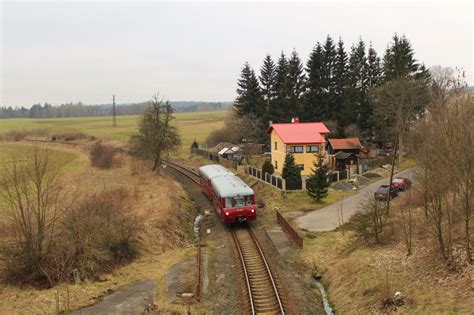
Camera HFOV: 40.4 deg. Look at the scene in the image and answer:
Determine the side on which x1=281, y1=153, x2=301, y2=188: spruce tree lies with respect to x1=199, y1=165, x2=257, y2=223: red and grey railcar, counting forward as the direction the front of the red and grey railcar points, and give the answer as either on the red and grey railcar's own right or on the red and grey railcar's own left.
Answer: on the red and grey railcar's own left

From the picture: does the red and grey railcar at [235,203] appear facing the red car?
no

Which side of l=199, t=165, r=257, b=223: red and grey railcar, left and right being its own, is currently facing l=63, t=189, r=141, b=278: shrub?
right

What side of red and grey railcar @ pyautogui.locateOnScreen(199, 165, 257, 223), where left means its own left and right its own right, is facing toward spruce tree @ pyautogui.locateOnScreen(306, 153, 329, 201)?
left

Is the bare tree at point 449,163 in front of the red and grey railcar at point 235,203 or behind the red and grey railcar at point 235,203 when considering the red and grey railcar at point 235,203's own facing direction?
in front

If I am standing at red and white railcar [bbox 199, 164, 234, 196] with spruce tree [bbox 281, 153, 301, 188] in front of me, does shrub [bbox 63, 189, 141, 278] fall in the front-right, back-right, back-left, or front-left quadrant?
back-right

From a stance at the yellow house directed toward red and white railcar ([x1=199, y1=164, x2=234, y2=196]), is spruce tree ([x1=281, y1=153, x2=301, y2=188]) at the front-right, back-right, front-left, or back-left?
front-left

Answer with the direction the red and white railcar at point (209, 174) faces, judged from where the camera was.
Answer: facing the viewer and to the right of the viewer
